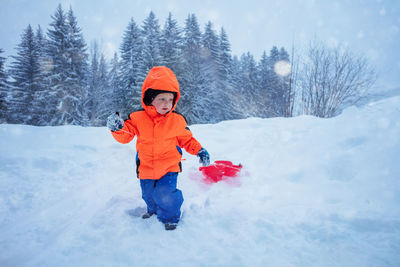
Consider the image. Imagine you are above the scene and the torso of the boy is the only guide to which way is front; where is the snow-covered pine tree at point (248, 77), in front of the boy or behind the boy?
behind

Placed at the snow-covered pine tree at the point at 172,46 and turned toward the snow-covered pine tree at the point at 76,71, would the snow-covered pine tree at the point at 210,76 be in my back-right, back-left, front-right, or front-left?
back-right

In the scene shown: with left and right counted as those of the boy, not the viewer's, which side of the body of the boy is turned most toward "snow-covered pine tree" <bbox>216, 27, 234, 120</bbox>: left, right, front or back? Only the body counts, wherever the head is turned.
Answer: back

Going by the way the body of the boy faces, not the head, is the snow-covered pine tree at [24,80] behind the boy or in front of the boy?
behind

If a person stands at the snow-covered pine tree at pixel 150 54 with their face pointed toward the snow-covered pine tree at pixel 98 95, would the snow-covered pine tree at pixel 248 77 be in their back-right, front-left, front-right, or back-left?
back-right

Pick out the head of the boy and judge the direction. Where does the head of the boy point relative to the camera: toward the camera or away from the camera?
toward the camera

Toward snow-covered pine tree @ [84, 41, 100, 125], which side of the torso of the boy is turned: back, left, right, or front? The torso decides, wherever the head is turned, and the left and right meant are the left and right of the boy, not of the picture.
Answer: back

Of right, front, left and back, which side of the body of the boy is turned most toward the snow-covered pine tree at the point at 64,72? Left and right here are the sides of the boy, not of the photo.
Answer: back

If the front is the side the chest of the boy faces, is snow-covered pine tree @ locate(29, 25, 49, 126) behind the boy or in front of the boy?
behind

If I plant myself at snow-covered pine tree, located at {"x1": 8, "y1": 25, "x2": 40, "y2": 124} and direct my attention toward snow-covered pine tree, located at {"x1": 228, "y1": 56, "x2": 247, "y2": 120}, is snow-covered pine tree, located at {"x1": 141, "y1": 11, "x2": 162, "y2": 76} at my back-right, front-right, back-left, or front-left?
front-right

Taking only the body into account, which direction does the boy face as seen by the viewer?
toward the camera

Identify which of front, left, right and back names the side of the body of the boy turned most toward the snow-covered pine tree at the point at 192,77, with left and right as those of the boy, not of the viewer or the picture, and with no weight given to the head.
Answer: back

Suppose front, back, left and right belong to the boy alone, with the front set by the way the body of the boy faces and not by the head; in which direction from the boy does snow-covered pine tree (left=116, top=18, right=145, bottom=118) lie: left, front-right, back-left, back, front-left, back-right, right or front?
back

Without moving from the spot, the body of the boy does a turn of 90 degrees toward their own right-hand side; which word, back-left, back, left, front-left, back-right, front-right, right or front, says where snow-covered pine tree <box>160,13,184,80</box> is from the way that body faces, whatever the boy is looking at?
right

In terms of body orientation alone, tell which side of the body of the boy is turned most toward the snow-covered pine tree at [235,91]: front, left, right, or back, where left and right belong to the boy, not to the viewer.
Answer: back

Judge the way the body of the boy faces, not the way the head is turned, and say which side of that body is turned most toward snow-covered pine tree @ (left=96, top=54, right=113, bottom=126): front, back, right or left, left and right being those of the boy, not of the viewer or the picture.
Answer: back
